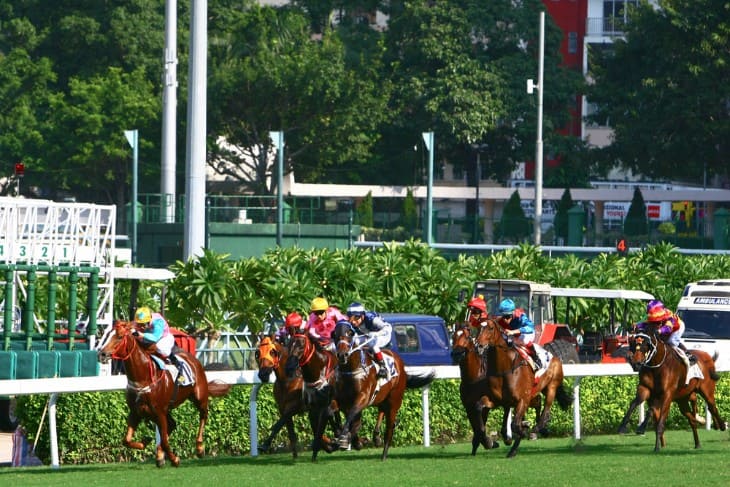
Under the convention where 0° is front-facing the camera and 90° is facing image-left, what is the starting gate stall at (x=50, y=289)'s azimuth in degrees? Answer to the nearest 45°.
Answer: approximately 0°

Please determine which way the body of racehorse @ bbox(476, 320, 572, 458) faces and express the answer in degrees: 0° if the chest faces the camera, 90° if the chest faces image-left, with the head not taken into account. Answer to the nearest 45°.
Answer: approximately 45°

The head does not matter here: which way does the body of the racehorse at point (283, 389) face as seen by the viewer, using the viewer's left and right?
facing the viewer and to the left of the viewer

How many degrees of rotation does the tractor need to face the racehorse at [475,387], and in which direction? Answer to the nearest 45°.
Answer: approximately 45° to its left

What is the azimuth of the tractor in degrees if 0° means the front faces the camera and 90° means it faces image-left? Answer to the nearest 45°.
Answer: approximately 45°

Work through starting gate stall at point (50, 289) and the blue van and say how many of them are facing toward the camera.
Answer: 1

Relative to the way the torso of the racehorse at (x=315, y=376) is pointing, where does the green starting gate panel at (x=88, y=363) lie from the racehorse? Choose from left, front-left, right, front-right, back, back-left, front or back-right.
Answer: right

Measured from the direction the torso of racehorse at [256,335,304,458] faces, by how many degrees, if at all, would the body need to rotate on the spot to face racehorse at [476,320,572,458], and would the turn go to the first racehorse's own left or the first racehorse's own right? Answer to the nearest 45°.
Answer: approximately 135° to the first racehorse's own left
